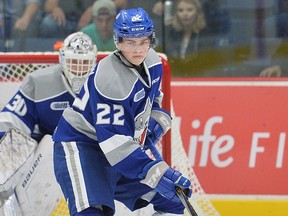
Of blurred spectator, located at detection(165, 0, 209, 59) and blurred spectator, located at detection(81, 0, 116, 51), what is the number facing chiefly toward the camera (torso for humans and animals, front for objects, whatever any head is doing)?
2

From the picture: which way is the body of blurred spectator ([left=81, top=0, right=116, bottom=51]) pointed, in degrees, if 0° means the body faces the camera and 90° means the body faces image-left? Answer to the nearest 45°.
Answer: approximately 0°

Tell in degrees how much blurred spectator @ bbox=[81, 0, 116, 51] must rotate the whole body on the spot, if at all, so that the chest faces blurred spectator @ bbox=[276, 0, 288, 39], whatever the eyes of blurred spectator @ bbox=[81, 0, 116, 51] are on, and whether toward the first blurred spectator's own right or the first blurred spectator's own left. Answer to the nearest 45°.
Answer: approximately 90° to the first blurred spectator's own left

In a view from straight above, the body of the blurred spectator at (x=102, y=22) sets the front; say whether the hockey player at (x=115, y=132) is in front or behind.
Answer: in front

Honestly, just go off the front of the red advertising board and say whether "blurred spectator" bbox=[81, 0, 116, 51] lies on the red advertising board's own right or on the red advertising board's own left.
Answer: on the red advertising board's own right

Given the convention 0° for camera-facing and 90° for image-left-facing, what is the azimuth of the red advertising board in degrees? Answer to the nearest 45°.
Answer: approximately 0°

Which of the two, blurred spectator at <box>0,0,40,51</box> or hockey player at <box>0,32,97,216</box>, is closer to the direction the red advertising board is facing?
the hockey player

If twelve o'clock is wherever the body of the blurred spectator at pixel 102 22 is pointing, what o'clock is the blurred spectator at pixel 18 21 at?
the blurred spectator at pixel 18 21 is roughly at 3 o'clock from the blurred spectator at pixel 102 22.
